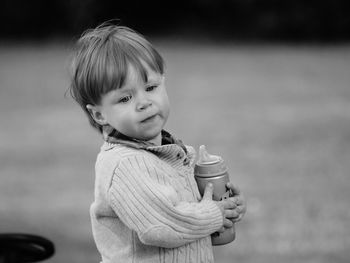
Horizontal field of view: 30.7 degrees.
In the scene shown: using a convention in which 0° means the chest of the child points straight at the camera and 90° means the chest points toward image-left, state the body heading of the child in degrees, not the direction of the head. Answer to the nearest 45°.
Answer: approximately 315°

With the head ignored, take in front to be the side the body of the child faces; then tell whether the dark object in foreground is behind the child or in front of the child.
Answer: behind
